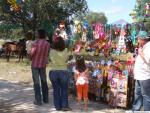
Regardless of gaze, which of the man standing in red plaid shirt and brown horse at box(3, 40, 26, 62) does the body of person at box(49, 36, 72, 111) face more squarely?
the brown horse

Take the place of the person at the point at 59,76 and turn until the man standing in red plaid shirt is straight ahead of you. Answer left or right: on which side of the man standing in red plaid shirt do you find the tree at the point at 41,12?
right

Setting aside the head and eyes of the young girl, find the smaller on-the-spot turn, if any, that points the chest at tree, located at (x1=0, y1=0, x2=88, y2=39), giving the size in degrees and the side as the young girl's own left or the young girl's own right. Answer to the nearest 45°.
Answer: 0° — they already face it

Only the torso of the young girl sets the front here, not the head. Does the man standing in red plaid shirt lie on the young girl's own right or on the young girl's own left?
on the young girl's own left

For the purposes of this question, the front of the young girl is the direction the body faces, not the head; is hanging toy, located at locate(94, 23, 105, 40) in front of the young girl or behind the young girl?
in front

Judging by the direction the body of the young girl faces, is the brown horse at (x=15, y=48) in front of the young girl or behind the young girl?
in front

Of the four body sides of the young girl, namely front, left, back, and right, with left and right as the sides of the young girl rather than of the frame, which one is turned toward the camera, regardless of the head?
back

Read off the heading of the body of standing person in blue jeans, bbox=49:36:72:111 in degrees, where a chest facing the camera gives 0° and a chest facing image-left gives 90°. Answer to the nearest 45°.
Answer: approximately 180°

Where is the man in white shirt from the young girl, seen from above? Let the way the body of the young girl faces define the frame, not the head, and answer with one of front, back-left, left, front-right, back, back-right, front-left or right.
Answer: back-right

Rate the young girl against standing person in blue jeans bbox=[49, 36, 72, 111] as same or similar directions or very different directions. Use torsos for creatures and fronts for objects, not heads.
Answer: same or similar directions

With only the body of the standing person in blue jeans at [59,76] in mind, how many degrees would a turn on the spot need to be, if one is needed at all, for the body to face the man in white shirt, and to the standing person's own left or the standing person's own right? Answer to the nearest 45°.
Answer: approximately 135° to the standing person's own right

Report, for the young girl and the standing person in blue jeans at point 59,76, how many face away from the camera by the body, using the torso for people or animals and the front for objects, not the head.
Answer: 2

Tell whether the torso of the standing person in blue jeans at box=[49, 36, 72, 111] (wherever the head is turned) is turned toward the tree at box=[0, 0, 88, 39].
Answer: yes
